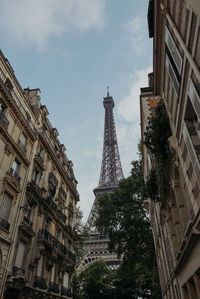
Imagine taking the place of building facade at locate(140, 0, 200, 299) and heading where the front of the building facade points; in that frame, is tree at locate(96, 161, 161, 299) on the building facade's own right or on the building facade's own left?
on the building facade's own right

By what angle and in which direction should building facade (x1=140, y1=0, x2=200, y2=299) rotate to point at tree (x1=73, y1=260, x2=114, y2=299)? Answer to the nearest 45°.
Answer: approximately 45° to its right

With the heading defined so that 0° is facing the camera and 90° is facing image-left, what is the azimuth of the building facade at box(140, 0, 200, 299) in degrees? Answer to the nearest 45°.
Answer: approximately 90°

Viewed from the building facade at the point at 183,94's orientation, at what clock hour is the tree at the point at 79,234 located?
The tree is roughly at 2 o'clock from the building facade.

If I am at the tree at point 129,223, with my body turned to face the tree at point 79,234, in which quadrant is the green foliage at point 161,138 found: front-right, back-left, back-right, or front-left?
back-left
